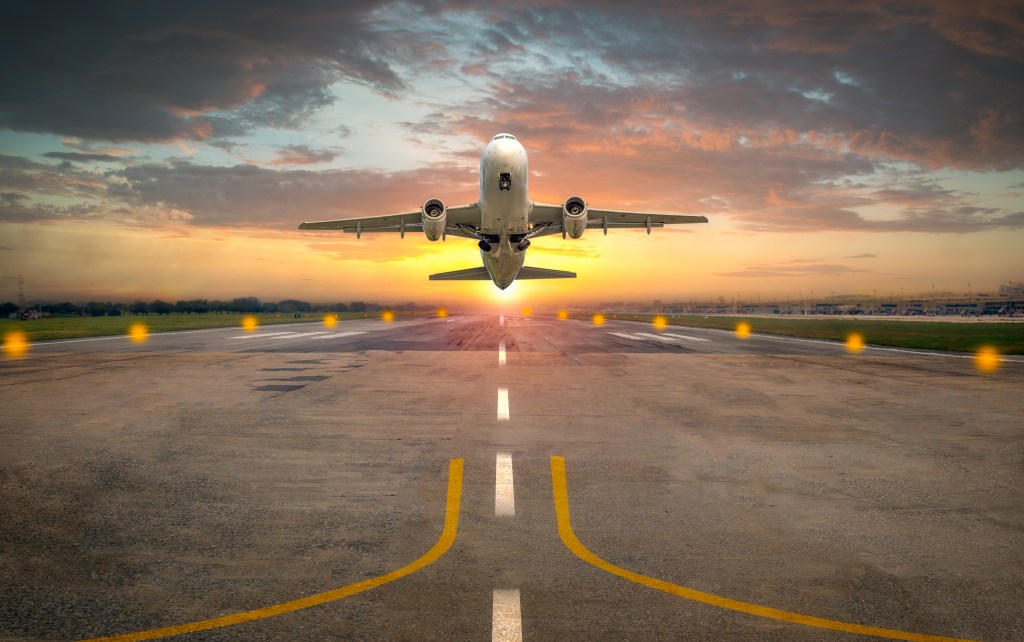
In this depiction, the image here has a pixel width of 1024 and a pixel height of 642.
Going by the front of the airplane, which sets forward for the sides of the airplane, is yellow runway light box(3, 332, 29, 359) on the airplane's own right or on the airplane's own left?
on the airplane's own right

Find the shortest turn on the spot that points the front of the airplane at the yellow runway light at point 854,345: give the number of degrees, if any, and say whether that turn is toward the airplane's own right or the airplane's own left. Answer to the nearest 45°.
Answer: approximately 90° to the airplane's own left

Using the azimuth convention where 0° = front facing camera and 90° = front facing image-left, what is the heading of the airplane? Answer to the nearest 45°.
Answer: approximately 0°

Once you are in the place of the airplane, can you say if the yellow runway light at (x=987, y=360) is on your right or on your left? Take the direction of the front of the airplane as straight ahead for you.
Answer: on your left
